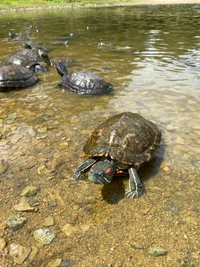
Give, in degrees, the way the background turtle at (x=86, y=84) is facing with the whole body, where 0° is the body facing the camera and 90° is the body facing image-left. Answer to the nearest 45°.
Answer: approximately 90°

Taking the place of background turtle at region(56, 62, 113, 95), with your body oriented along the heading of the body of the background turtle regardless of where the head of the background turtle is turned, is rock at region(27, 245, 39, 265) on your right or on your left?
on your left

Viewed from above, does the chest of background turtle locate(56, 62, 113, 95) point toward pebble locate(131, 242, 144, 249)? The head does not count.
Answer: no

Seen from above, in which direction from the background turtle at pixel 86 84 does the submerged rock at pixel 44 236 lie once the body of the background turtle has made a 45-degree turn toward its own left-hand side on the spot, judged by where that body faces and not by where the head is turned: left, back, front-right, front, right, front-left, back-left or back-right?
front-left

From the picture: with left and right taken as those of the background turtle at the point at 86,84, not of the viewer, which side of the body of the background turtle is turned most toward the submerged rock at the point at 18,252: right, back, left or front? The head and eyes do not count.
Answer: left

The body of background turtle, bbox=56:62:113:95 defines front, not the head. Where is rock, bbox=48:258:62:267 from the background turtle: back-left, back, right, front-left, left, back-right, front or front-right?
left

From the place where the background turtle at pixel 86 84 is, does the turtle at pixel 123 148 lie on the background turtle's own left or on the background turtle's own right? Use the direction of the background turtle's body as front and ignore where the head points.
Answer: on the background turtle's own left

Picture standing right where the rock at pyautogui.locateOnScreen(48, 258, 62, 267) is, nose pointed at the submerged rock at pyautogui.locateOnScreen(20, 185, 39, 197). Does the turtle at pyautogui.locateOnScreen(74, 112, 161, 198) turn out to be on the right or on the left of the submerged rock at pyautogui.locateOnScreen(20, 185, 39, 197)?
right

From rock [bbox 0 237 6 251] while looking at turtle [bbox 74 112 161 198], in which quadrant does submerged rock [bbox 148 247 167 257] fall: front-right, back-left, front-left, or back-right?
front-right

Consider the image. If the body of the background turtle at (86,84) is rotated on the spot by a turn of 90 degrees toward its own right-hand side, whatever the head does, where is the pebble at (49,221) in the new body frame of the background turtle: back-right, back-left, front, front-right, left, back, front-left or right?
back

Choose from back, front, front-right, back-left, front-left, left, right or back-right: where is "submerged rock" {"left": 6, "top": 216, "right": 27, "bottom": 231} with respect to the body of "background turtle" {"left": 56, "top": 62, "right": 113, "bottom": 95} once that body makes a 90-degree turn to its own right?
back

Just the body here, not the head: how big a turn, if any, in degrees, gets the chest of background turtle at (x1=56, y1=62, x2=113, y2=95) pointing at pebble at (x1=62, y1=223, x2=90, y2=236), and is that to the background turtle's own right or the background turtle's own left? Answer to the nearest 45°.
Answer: approximately 90° to the background turtle's own left

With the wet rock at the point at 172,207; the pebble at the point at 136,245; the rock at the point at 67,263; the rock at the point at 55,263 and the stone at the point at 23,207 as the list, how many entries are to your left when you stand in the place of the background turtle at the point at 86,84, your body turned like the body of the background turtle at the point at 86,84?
5

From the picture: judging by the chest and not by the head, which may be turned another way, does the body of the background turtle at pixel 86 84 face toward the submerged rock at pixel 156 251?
no

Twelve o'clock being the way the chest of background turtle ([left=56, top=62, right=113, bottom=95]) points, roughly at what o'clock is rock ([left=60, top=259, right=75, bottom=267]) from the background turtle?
The rock is roughly at 9 o'clock from the background turtle.
